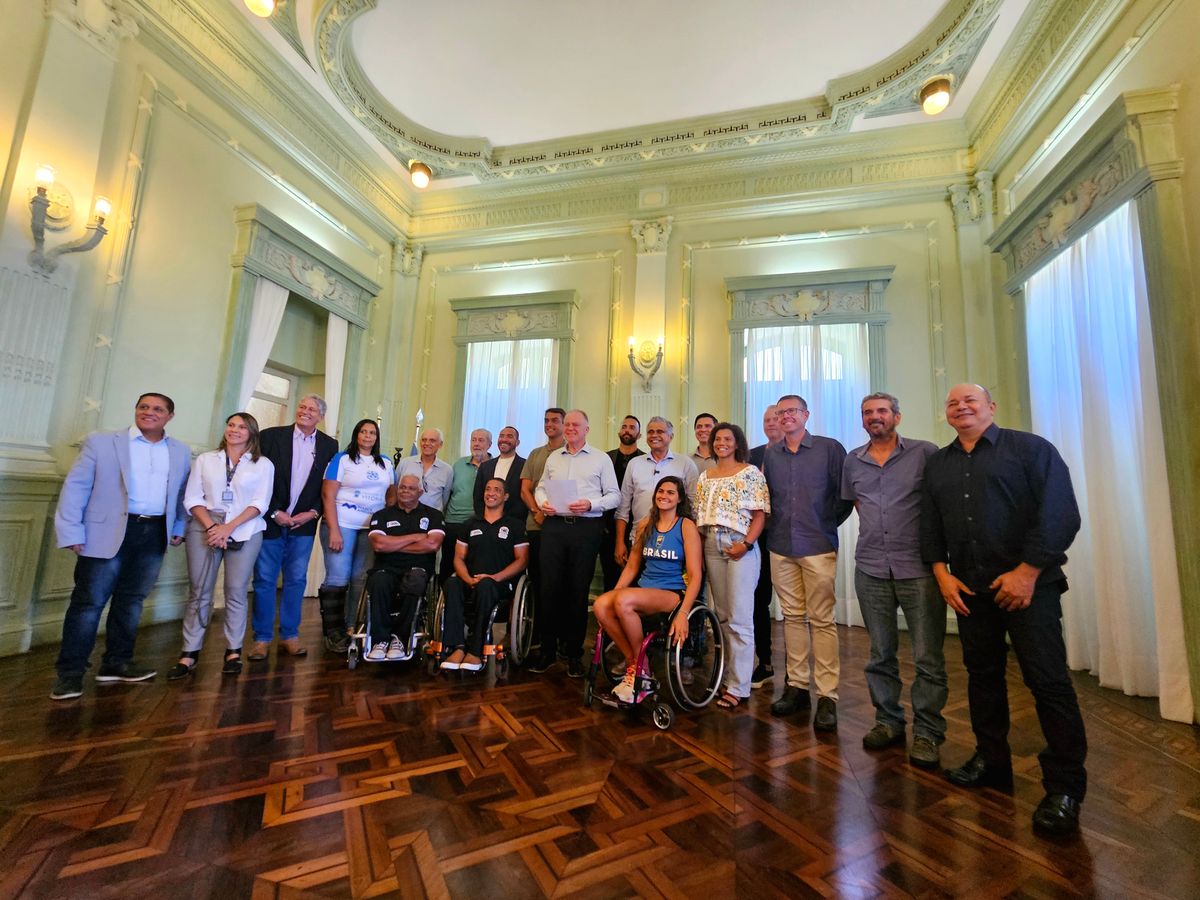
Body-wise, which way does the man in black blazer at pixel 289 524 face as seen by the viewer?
toward the camera

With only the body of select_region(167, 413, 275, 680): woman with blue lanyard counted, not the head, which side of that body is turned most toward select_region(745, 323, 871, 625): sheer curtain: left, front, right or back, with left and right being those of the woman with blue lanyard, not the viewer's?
left

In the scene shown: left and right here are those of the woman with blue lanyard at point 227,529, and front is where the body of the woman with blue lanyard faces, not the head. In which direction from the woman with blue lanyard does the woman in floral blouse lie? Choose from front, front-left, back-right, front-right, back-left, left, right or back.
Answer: front-left

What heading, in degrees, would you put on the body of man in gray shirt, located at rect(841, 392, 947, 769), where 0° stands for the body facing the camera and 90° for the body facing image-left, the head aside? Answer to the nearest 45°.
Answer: approximately 0°

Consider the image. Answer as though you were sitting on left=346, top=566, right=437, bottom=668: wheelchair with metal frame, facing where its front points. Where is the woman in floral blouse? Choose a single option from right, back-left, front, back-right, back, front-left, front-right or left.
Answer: front-left

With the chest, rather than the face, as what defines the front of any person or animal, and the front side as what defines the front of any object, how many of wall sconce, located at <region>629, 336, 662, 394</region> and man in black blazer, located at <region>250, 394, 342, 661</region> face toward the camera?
2

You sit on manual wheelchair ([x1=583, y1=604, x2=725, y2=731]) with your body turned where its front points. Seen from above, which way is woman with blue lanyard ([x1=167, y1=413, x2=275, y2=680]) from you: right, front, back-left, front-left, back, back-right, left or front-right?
front-right

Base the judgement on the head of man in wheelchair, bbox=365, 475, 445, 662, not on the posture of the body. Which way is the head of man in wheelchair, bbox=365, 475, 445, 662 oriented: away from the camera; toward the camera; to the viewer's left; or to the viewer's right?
toward the camera

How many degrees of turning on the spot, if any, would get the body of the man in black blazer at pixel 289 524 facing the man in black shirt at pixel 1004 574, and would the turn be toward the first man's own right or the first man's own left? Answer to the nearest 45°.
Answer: approximately 45° to the first man's own left

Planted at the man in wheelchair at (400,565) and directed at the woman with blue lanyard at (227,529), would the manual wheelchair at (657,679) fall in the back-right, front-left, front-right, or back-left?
back-left

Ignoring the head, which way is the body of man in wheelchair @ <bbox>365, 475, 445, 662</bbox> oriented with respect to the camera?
toward the camera

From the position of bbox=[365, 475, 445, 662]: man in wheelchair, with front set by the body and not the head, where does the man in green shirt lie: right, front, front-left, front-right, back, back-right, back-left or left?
back-left

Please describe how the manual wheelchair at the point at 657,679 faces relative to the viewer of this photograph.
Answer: facing the viewer and to the left of the viewer
